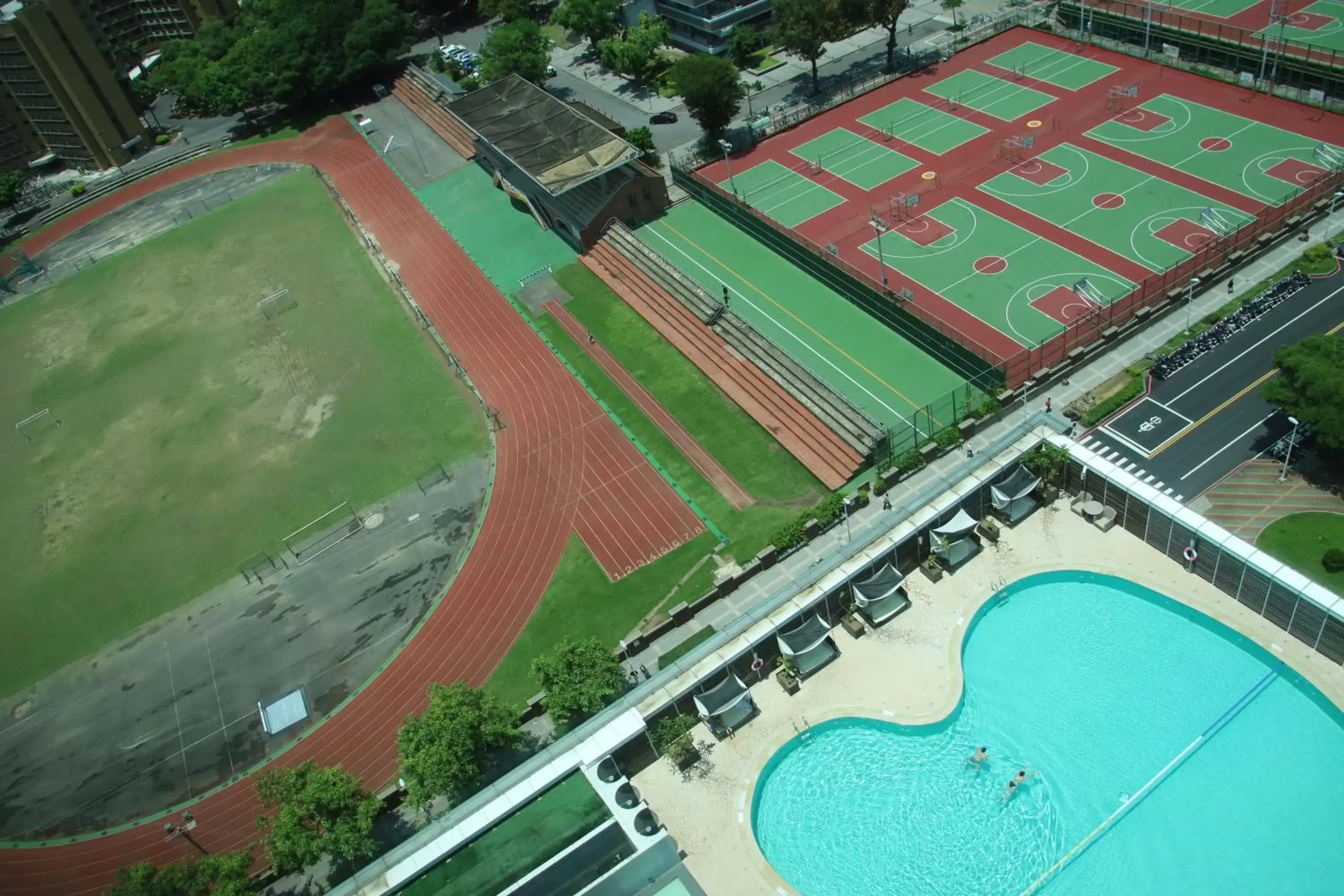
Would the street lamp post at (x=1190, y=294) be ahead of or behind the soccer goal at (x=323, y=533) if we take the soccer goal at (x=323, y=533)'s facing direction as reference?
behind

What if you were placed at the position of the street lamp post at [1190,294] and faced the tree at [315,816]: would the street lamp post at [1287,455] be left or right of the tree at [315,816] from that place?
left

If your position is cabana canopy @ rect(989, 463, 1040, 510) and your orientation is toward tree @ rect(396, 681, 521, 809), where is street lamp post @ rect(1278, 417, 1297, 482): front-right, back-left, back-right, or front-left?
back-left

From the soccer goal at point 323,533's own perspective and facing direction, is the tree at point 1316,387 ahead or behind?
behind

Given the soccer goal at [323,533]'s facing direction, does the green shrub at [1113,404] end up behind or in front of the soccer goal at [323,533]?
behind

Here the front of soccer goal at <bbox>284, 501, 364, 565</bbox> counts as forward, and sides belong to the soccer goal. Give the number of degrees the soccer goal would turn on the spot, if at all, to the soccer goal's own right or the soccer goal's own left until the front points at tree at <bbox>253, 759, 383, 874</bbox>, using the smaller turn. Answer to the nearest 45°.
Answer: approximately 135° to the soccer goal's own left

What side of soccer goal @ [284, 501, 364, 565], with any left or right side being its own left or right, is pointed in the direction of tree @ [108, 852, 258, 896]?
left

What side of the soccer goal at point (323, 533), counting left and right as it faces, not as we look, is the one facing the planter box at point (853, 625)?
back

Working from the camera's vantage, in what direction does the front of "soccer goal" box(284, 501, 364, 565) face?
facing away from the viewer and to the left of the viewer
